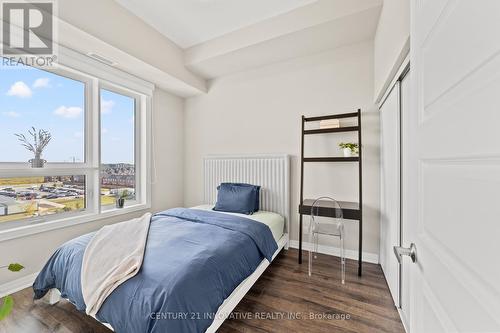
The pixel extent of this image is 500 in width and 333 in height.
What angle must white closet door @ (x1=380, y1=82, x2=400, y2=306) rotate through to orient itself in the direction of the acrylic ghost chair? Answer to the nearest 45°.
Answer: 0° — it already faces it

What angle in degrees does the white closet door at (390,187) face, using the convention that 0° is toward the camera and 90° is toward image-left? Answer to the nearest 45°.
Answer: approximately 90°

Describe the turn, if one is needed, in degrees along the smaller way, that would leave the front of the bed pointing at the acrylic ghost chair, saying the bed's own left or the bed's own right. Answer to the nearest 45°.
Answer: approximately 135° to the bed's own left

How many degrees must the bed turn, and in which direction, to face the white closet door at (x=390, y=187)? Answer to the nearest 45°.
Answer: approximately 135° to its left

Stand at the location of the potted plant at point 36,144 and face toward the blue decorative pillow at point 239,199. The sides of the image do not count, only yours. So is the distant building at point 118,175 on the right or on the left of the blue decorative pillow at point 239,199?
left

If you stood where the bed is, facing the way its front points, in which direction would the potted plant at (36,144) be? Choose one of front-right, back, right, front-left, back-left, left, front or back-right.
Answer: right

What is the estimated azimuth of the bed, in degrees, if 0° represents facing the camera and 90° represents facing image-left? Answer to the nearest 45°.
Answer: approximately 45°

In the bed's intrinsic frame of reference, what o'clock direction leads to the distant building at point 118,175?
The distant building is roughly at 4 o'clock from the bed.

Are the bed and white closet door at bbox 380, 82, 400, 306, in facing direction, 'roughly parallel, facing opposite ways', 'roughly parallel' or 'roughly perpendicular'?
roughly perpendicular

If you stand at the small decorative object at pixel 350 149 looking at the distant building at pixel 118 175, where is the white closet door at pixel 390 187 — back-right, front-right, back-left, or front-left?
back-left
